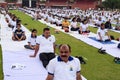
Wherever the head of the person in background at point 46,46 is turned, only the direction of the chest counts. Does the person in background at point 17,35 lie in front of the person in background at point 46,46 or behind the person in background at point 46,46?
behind

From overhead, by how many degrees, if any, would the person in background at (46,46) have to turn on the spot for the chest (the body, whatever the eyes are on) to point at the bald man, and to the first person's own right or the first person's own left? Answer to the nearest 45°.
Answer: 0° — they already face them

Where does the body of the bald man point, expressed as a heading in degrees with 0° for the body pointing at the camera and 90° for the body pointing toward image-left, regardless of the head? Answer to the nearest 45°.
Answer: approximately 0°

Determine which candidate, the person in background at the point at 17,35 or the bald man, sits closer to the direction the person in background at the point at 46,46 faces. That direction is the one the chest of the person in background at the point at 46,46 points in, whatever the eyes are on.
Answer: the bald man

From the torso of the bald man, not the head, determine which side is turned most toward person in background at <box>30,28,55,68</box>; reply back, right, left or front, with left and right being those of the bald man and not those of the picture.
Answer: back
